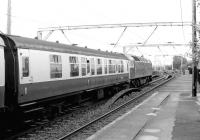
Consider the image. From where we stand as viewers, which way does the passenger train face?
facing away from the viewer and to the right of the viewer
